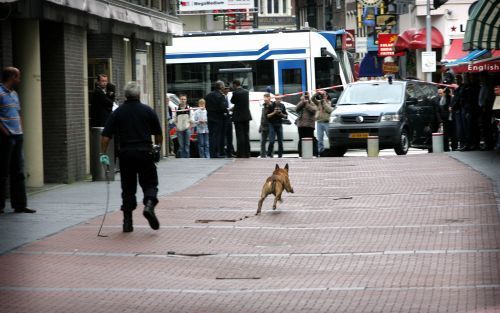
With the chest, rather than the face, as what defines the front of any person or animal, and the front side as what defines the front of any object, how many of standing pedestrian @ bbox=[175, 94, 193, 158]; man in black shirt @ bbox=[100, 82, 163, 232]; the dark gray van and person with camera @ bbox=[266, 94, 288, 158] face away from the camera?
1

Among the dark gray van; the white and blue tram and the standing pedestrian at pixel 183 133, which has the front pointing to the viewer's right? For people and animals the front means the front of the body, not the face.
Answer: the white and blue tram

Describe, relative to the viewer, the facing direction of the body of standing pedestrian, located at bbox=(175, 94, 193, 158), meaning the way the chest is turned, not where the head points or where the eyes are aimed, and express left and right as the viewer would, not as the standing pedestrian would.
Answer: facing the viewer

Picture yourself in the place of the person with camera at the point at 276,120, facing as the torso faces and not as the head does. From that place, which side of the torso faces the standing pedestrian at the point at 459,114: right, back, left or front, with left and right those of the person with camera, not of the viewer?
left

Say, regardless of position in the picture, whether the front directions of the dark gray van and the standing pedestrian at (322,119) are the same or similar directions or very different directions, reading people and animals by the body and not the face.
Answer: same or similar directions

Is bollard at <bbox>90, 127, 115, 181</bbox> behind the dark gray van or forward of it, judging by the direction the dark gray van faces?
forward

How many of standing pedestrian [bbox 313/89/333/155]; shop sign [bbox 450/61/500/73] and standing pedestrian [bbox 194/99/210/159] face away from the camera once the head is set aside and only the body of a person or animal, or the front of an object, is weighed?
0

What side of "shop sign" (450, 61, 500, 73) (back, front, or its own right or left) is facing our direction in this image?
front

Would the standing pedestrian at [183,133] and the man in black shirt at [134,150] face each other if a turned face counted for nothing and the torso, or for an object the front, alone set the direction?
yes

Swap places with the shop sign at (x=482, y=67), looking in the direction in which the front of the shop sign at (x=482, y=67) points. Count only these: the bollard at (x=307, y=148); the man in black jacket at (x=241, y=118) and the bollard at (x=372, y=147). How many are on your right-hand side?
3

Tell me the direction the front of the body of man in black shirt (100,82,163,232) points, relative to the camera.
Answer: away from the camera

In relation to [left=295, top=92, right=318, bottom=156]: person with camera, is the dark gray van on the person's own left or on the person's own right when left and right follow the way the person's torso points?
on the person's own left

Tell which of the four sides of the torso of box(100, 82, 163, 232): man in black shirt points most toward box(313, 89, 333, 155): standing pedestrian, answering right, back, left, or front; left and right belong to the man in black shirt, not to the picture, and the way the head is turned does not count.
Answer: front

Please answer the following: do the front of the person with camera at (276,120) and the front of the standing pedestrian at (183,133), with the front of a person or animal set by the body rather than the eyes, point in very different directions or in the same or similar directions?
same or similar directions

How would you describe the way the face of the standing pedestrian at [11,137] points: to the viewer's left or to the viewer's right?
to the viewer's right

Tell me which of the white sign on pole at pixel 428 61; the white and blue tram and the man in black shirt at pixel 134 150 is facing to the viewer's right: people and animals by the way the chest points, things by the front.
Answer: the white and blue tram

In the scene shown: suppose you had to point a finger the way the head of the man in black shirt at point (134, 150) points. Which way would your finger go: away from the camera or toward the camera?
away from the camera

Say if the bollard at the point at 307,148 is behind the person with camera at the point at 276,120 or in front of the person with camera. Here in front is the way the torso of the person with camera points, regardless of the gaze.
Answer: in front

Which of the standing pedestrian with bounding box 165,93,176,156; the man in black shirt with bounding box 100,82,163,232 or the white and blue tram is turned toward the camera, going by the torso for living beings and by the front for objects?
the standing pedestrian

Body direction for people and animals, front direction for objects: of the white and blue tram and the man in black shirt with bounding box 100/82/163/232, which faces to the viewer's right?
the white and blue tram

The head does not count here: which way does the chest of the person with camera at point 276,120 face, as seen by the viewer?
toward the camera
